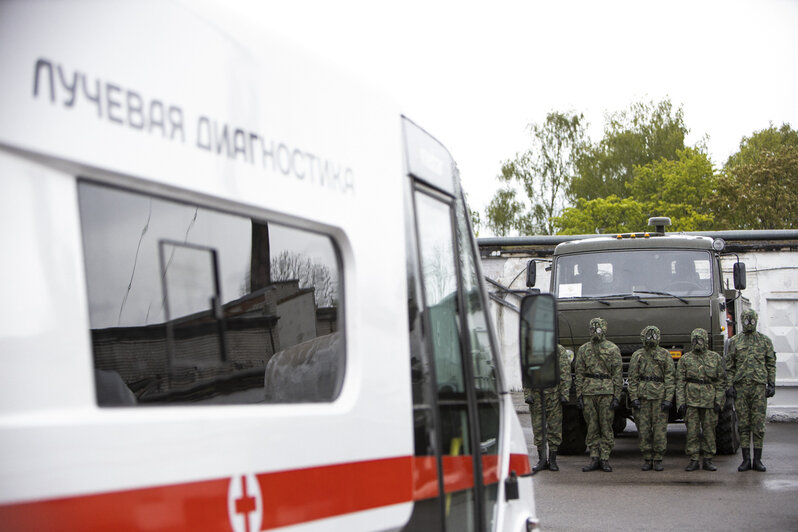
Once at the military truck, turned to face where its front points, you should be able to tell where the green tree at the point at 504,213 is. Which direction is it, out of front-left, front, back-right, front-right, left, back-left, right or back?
back

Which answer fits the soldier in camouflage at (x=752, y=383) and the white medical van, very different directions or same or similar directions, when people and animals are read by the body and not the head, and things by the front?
very different directions

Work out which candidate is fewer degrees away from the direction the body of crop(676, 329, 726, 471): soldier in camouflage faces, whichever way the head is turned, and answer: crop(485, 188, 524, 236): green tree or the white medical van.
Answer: the white medical van

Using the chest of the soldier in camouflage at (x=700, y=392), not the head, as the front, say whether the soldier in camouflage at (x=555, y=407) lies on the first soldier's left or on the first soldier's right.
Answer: on the first soldier's right

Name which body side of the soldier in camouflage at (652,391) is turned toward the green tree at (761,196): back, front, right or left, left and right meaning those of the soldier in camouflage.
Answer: back

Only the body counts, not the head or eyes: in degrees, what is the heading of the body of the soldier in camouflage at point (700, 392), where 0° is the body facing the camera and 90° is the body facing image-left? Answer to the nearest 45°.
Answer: approximately 0°

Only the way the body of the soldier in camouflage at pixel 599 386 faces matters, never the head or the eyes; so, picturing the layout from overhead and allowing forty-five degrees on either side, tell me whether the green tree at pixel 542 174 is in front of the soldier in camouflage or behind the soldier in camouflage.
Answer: behind

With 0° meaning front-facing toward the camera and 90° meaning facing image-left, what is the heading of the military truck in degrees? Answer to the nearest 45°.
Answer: approximately 0°
